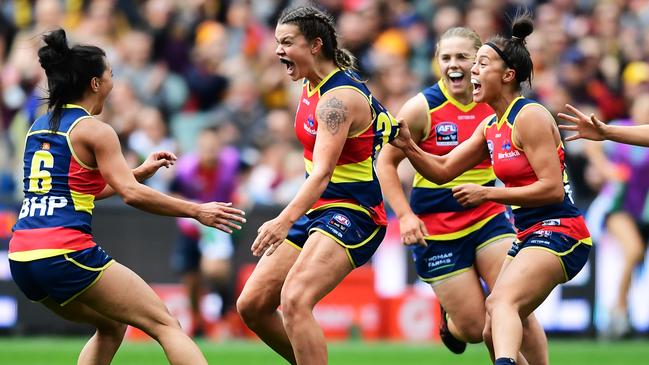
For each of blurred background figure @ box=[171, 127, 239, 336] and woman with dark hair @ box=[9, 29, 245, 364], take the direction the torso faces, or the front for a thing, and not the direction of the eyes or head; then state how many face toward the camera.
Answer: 1

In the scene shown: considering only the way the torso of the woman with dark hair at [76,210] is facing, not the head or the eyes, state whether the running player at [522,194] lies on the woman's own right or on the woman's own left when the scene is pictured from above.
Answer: on the woman's own right

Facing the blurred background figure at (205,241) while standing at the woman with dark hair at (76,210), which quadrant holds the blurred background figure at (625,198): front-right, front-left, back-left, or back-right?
front-right

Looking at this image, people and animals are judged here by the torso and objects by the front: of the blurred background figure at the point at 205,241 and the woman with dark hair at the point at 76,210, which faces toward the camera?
the blurred background figure

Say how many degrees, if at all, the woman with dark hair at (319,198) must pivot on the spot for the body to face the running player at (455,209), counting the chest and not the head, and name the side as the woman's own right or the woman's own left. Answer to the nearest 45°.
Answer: approximately 180°

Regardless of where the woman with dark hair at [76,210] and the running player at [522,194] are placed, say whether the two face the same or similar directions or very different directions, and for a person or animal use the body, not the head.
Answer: very different directions

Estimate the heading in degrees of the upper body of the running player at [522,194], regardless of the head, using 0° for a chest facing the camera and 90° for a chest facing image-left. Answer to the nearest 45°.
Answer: approximately 45°

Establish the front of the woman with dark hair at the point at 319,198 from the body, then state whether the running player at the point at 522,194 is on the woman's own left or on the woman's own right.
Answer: on the woman's own left

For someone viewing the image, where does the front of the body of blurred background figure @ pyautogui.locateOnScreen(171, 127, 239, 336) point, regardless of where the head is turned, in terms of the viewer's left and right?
facing the viewer

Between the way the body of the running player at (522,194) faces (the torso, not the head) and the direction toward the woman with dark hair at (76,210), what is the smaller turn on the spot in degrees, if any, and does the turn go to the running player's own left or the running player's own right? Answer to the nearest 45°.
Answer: approximately 45° to the running player's own right

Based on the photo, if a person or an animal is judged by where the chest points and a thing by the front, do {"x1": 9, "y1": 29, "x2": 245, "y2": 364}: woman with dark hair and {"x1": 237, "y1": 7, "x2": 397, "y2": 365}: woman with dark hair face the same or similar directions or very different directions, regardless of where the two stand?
very different directions
